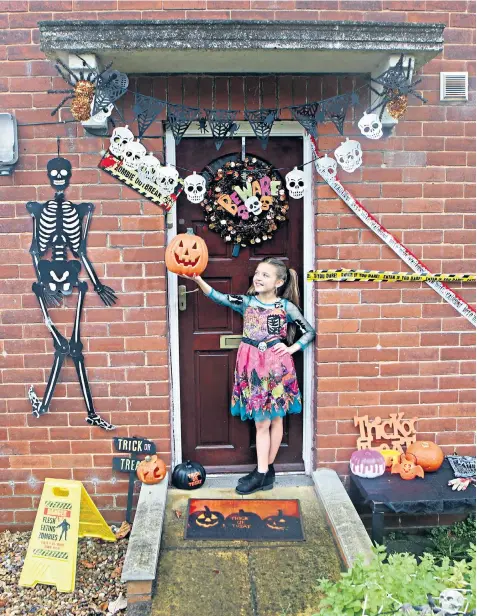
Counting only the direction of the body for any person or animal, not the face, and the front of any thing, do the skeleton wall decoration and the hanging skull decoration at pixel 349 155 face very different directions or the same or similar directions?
same or similar directions

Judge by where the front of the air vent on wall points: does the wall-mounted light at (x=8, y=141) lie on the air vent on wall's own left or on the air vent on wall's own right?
on the air vent on wall's own right

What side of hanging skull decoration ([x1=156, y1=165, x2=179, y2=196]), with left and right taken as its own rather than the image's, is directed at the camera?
front

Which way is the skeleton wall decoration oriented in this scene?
toward the camera

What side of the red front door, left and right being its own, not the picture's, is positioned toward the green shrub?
front

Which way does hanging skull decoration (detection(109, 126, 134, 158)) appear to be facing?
toward the camera

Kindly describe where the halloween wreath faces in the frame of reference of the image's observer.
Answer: facing the viewer

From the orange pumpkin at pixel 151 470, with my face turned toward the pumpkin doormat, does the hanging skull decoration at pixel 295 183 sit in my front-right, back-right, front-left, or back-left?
front-left

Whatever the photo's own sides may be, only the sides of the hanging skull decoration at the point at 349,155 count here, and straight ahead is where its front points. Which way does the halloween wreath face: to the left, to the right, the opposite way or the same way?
the same way

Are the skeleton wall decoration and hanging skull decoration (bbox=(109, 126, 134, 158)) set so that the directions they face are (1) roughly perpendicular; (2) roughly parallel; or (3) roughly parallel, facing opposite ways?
roughly parallel

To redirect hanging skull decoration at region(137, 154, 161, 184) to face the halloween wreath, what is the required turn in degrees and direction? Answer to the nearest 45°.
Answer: approximately 90° to its left

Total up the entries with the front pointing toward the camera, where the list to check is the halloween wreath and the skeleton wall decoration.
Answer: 2

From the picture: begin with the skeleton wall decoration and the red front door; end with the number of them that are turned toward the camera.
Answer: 2

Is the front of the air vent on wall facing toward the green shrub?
yes

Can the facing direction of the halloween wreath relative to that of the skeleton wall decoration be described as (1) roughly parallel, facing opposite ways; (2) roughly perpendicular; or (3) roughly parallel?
roughly parallel

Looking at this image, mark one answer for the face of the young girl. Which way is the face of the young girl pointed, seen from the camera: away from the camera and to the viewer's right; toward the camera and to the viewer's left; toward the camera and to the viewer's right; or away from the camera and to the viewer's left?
toward the camera and to the viewer's left

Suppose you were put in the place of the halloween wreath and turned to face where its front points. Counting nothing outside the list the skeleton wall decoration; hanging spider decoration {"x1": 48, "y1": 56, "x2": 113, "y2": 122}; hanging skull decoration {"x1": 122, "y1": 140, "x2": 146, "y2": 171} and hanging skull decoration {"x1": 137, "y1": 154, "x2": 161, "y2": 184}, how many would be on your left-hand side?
0
